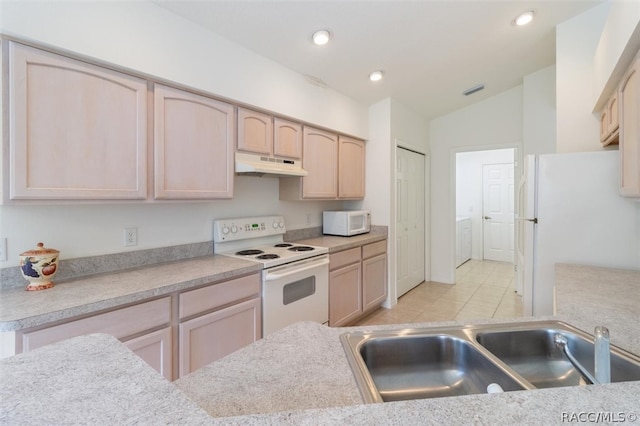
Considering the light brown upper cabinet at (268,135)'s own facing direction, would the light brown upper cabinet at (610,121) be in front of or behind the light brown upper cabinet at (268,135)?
in front

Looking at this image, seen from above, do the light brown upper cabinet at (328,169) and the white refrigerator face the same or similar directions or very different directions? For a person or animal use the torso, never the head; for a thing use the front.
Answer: very different directions

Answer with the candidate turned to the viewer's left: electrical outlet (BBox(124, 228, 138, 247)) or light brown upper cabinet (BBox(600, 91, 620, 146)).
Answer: the light brown upper cabinet

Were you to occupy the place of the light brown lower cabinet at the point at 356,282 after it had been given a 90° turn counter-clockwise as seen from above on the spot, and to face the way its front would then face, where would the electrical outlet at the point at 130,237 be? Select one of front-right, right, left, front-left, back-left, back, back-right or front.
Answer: back

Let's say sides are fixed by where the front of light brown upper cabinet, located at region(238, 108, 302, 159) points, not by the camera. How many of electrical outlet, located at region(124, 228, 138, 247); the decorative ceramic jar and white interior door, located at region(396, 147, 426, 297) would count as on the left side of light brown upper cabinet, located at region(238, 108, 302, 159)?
1

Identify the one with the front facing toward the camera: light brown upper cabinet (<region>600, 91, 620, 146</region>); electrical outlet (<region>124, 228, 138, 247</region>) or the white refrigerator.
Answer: the electrical outlet

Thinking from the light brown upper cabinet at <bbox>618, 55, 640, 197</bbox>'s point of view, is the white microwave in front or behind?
in front

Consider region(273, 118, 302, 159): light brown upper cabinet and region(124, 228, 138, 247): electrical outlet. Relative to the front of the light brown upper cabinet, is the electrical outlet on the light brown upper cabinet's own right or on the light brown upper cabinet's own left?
on the light brown upper cabinet's own right

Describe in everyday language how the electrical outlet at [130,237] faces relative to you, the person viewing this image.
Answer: facing the viewer

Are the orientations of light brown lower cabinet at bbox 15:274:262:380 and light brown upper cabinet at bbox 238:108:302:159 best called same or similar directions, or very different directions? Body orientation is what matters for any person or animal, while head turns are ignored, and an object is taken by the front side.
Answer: same or similar directions

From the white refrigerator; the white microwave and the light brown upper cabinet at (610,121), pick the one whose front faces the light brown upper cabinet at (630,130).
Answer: the white microwave

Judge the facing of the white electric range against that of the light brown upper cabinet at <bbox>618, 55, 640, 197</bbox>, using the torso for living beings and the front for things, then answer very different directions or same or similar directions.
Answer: very different directions

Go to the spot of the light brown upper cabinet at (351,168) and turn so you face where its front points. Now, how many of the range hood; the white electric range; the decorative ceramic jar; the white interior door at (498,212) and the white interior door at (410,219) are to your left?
2

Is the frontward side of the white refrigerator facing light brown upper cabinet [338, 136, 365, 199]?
yes

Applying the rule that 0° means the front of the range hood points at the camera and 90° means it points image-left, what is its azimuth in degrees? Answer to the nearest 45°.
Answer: approximately 315°

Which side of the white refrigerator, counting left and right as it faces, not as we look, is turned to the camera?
left

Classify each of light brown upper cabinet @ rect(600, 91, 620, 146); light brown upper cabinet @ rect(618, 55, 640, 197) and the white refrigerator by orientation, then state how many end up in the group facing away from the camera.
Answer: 0

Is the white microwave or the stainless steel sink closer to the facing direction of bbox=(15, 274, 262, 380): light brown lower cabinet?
the stainless steel sink

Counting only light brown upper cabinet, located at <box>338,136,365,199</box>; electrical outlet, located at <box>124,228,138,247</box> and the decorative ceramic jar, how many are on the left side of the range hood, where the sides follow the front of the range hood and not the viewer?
1
